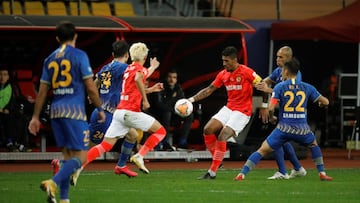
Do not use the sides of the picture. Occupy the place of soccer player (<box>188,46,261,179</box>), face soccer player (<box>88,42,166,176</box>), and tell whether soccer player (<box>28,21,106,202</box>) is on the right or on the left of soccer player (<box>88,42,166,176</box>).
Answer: left

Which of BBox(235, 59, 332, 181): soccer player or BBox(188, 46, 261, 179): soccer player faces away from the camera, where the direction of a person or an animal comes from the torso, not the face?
BBox(235, 59, 332, 181): soccer player

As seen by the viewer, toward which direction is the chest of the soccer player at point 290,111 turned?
away from the camera

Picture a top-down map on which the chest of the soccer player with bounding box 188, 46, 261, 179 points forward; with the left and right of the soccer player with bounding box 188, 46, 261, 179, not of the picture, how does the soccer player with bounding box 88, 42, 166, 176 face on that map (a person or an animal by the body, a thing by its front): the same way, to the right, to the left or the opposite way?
the opposite way

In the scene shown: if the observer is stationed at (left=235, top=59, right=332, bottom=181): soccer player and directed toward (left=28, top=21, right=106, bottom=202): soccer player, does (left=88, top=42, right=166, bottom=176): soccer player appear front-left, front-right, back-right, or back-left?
front-right

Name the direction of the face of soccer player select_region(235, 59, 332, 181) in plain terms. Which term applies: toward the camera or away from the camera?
away from the camera

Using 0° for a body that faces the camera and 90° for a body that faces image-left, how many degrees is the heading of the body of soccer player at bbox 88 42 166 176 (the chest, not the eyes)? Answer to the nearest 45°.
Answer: approximately 225°

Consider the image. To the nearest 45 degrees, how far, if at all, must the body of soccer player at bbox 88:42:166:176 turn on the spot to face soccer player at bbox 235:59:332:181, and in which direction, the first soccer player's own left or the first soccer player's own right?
approximately 45° to the first soccer player's own right

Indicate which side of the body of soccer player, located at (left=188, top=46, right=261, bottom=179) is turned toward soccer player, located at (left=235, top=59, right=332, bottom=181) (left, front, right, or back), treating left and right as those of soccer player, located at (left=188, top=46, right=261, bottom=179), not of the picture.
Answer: left

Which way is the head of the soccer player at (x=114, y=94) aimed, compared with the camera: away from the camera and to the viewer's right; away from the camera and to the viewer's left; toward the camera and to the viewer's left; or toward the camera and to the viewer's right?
away from the camera and to the viewer's right

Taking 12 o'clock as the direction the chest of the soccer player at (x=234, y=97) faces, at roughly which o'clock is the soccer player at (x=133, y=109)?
the soccer player at (x=133, y=109) is roughly at 1 o'clock from the soccer player at (x=234, y=97).

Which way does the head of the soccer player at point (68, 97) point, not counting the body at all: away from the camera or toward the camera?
away from the camera

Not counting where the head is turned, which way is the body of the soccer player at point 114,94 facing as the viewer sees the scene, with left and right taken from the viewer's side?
facing away from the viewer and to the right of the viewer
